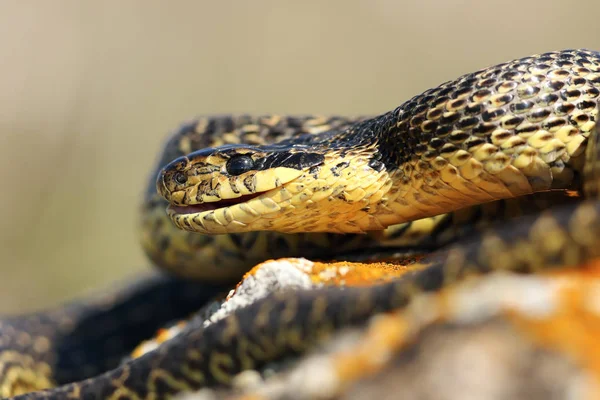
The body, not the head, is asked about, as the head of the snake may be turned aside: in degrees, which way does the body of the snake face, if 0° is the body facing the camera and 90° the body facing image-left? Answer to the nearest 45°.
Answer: approximately 90°

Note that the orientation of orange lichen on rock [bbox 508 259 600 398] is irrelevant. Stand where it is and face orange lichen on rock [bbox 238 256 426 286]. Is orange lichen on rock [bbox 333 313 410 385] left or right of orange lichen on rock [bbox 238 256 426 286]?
left

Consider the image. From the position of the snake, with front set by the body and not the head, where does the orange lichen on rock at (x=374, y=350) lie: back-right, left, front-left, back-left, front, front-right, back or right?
left
